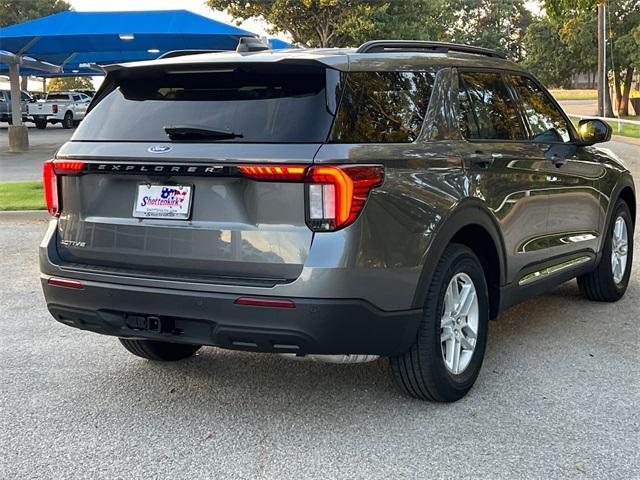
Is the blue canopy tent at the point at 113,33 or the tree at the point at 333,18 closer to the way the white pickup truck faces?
the tree

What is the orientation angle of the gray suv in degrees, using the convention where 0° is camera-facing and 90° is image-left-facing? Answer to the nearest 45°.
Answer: approximately 225°

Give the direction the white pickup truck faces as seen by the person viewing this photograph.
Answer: facing away from the viewer and to the right of the viewer

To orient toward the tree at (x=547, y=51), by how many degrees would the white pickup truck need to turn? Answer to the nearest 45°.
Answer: approximately 45° to its right

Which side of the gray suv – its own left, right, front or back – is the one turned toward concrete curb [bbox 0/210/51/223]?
left

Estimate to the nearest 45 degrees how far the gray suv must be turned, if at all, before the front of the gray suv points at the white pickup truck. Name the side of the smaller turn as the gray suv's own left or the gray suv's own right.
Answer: approximately 45° to the gray suv's own left

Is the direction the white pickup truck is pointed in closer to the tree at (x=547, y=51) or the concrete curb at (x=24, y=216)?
the tree

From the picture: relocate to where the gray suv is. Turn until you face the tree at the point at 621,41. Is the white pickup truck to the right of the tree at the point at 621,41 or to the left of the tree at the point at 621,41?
left

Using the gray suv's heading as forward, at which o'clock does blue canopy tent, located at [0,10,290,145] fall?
The blue canopy tent is roughly at 10 o'clock from the gray suv.

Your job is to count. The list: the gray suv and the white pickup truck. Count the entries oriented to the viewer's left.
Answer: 0
